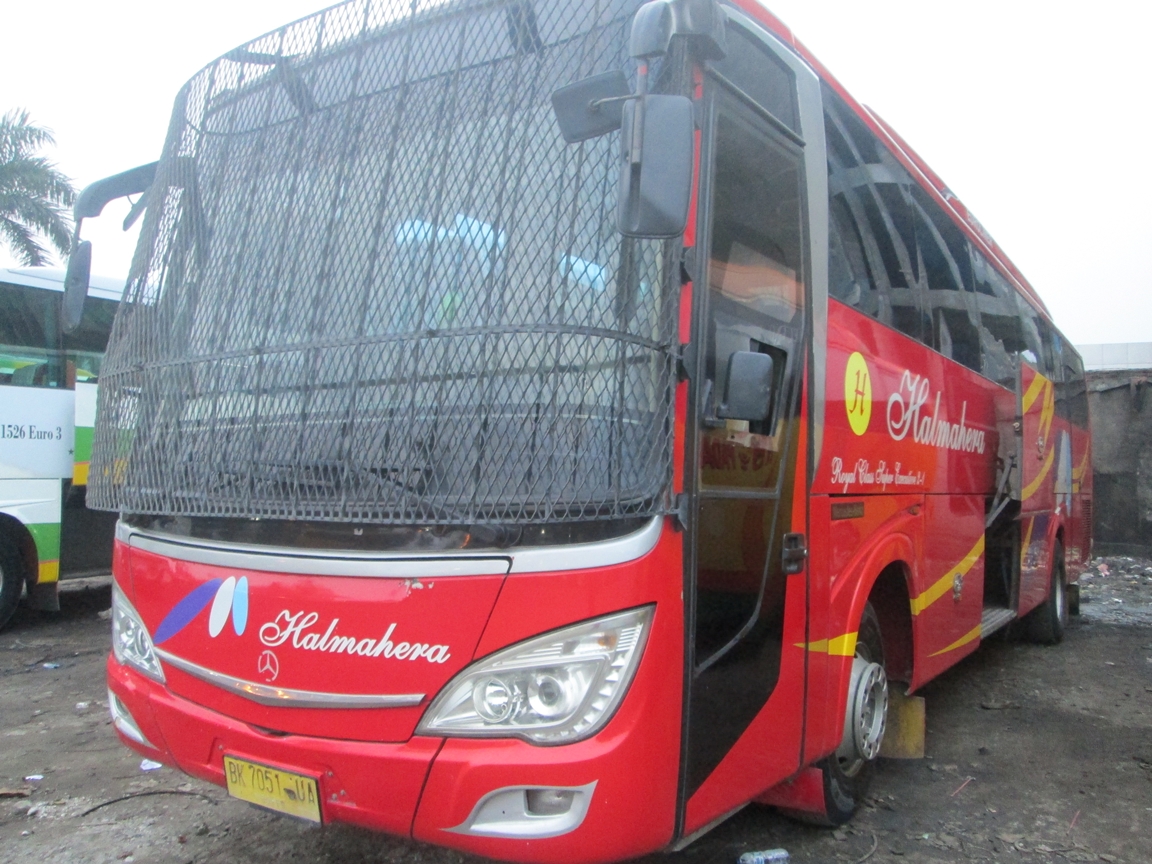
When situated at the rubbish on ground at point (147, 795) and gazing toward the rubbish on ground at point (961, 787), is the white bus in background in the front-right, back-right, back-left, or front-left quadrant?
back-left

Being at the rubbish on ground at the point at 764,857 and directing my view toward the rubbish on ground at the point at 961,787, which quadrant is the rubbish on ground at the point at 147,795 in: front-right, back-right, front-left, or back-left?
back-left

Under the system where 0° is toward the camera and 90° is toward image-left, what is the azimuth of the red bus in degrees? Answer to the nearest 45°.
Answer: approximately 45°

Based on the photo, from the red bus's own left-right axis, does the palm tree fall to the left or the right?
on its right

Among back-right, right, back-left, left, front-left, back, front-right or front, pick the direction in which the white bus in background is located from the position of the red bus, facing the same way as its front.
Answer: right
